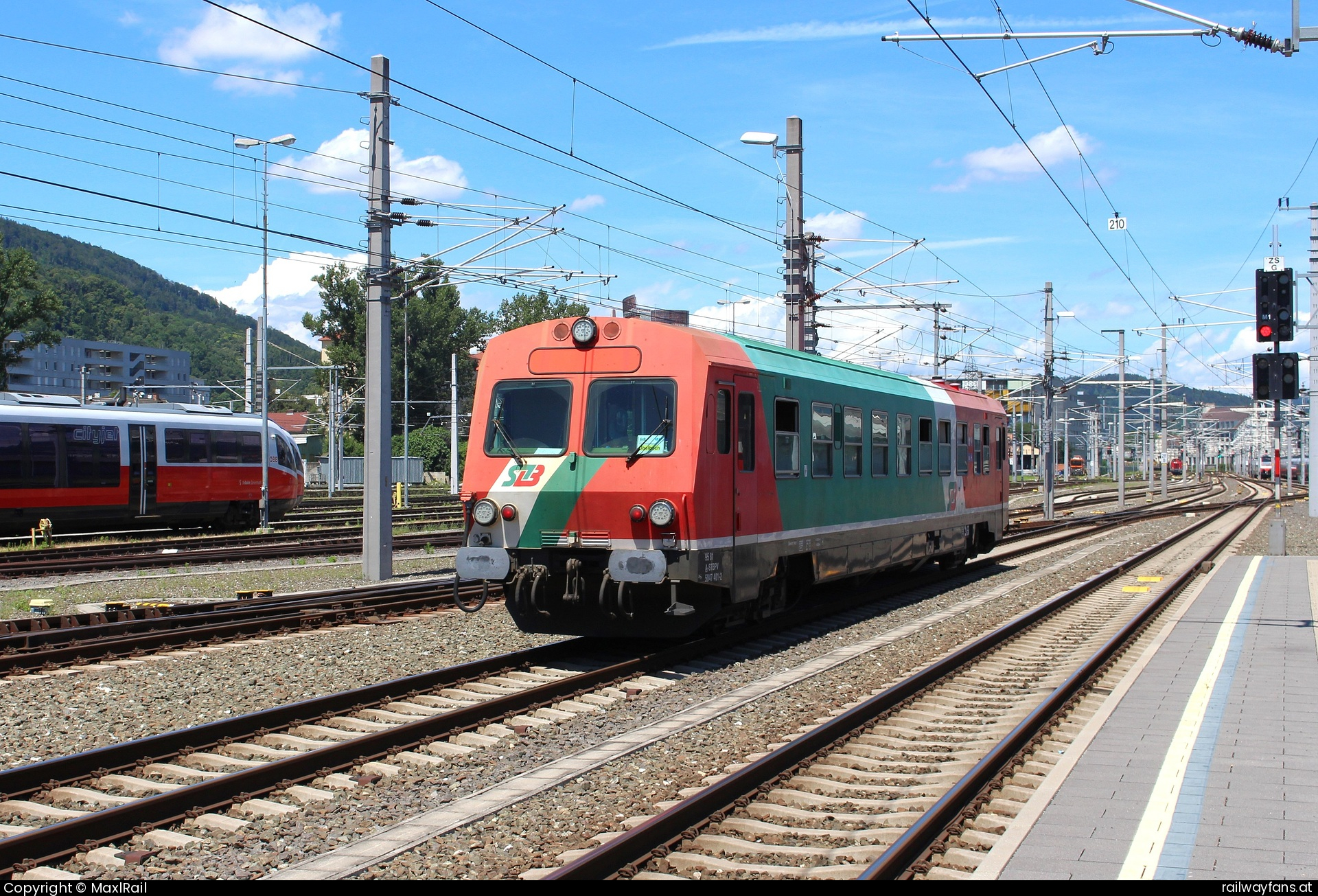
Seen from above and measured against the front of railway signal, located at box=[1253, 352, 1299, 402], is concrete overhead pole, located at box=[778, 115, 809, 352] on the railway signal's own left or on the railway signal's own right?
on the railway signal's own right

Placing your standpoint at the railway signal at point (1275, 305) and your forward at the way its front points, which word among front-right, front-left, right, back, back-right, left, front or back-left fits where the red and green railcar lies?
front-right

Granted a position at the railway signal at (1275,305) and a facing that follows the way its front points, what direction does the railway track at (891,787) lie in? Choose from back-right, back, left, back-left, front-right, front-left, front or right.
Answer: front

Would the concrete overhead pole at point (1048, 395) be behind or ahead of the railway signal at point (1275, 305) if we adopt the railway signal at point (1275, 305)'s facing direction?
behind

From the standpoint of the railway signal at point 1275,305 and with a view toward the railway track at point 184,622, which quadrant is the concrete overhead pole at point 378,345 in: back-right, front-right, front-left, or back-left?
front-right

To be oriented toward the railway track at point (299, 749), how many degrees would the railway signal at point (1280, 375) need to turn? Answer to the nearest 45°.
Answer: approximately 45° to its right

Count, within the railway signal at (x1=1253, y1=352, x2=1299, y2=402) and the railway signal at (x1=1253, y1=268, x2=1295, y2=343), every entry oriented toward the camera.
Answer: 2

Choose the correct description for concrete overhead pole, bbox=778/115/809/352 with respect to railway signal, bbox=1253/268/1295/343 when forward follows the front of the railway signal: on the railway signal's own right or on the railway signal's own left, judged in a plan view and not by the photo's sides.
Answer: on the railway signal's own right

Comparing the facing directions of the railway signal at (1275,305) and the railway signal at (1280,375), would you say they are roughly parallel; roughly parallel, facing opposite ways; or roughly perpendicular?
roughly parallel

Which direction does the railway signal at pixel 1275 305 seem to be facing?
toward the camera

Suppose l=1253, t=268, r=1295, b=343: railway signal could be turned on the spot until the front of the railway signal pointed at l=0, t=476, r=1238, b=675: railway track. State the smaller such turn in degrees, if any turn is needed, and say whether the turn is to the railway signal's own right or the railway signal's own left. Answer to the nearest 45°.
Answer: approximately 45° to the railway signal's own right

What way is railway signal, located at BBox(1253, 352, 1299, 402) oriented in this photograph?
toward the camera
